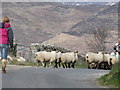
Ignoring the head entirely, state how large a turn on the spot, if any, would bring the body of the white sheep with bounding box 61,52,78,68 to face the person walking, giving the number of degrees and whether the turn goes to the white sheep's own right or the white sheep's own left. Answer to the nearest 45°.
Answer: approximately 90° to the white sheep's own right
